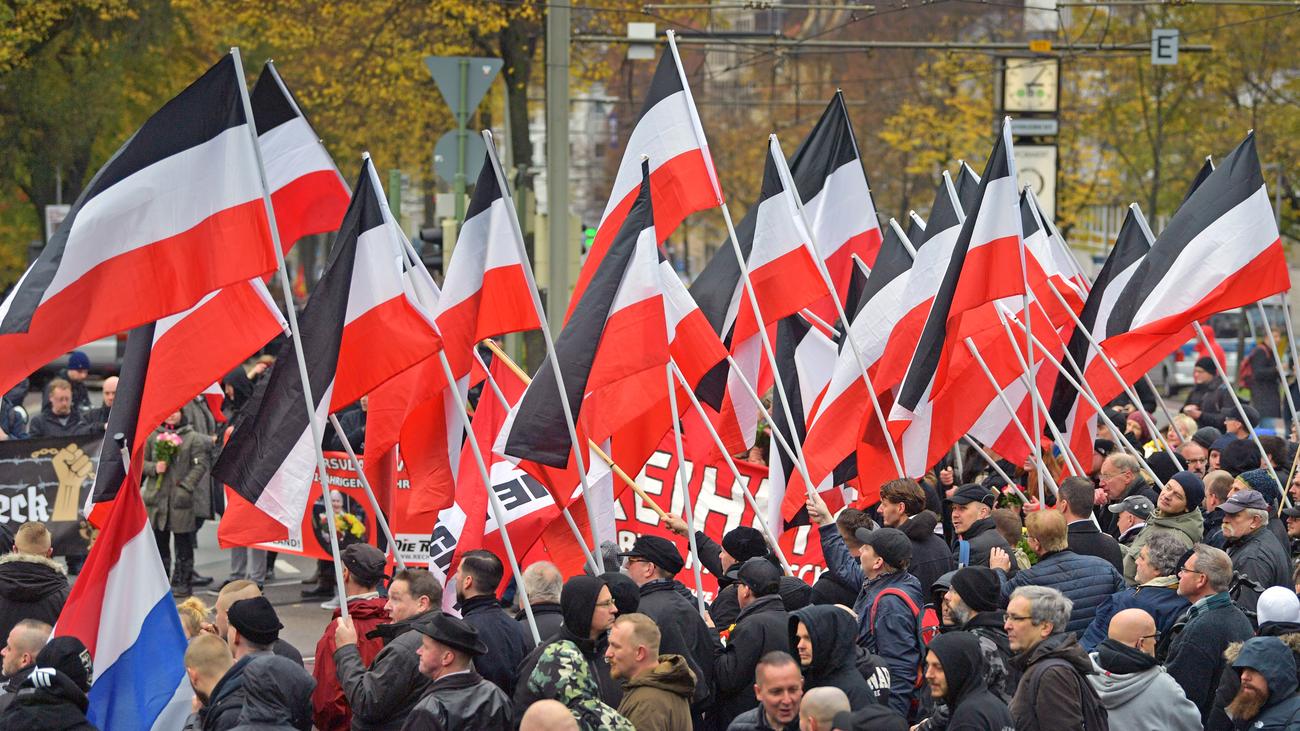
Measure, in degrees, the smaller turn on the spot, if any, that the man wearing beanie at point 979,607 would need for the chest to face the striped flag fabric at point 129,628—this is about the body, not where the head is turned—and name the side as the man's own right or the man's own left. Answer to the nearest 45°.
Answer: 0° — they already face it

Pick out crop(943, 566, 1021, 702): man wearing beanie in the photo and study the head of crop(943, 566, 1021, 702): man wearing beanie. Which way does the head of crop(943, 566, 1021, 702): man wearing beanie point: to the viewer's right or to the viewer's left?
to the viewer's left

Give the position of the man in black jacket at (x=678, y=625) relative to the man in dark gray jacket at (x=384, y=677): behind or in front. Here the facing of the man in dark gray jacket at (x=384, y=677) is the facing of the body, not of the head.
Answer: behind

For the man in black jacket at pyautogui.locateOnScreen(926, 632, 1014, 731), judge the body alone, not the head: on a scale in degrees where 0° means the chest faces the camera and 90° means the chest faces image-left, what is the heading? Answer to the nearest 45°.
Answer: approximately 90°

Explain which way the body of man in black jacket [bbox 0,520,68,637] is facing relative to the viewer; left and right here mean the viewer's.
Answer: facing away from the viewer

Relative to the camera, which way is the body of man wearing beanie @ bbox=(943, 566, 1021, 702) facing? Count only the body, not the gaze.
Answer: to the viewer's left

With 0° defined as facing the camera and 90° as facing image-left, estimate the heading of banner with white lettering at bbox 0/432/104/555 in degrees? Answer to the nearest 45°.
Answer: approximately 0°
